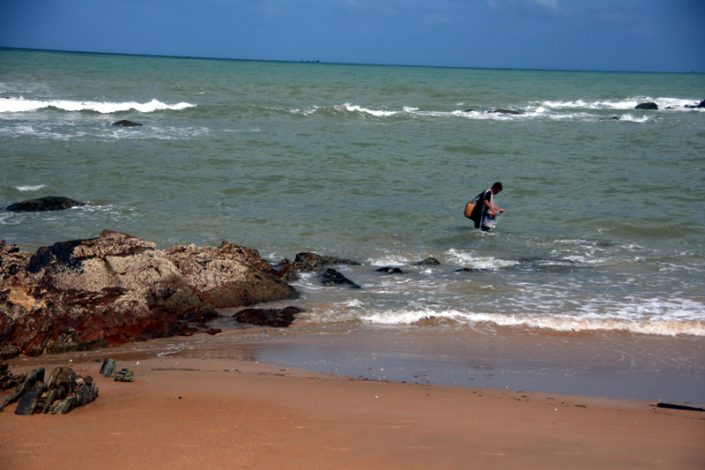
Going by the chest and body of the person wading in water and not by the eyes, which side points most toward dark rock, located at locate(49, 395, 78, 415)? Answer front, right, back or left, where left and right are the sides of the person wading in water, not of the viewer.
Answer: right

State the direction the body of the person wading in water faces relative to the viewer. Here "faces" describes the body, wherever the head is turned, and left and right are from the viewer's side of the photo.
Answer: facing to the right of the viewer

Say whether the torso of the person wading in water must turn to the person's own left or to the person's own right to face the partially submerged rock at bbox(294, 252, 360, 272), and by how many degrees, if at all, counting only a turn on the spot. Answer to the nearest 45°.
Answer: approximately 135° to the person's own right

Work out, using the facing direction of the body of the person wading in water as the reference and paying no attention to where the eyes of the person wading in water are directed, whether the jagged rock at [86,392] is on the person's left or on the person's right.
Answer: on the person's right

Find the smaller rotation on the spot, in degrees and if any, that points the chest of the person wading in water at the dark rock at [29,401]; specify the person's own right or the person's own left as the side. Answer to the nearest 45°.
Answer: approximately 90° to the person's own right

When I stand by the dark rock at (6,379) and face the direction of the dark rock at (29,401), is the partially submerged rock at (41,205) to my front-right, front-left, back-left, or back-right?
back-left

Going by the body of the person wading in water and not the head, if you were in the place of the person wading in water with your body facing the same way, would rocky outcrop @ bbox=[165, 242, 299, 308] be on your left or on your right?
on your right

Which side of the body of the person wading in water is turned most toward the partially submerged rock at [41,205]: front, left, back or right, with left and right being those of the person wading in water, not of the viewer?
back

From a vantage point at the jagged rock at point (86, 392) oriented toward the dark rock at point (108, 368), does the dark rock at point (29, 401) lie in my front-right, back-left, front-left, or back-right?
back-left

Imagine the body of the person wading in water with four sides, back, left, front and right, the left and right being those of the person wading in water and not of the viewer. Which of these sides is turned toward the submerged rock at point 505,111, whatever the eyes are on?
left

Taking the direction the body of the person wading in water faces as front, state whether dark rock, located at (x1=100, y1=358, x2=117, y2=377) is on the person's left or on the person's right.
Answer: on the person's right

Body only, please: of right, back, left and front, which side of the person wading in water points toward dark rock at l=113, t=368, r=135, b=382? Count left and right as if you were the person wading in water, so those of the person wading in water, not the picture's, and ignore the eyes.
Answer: right

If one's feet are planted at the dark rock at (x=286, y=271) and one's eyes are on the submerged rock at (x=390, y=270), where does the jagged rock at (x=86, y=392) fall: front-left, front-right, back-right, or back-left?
back-right

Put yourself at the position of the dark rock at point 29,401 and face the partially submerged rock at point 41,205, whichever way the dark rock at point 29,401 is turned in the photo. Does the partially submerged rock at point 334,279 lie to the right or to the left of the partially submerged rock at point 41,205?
right
